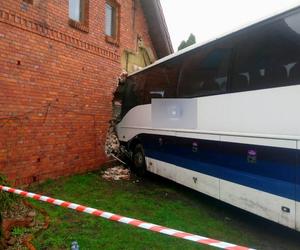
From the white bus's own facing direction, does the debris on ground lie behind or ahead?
ahead

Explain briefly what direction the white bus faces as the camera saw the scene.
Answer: facing away from the viewer and to the left of the viewer

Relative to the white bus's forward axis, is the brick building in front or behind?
in front
